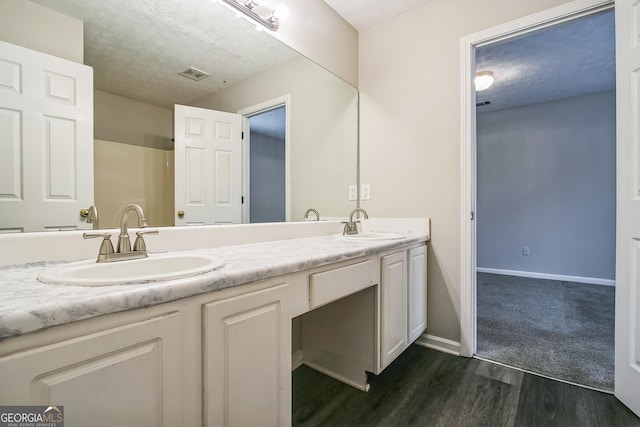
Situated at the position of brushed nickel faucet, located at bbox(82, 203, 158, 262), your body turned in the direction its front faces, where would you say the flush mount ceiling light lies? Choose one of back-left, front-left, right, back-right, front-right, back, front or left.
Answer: front-left

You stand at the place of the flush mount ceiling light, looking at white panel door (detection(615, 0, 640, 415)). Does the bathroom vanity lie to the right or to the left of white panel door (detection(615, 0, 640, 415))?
right

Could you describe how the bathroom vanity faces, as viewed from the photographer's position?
facing the viewer and to the right of the viewer

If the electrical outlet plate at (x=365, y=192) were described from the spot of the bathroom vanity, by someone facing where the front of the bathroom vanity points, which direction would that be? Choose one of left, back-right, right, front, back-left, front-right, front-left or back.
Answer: left

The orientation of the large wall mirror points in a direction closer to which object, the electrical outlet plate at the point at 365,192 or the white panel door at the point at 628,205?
the white panel door

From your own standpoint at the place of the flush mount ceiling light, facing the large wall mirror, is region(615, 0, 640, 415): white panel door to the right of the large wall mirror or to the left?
left

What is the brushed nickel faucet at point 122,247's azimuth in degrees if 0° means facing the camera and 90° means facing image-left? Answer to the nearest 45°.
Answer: approximately 315°

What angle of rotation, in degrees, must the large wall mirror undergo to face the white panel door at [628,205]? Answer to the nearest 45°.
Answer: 0° — it already faces it
